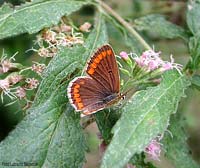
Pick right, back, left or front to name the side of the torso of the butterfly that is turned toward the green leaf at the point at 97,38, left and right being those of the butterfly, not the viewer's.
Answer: left

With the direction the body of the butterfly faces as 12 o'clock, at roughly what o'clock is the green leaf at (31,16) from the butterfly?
The green leaf is roughly at 8 o'clock from the butterfly.

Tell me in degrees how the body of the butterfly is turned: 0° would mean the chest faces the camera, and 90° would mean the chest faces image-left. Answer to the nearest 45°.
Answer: approximately 270°
